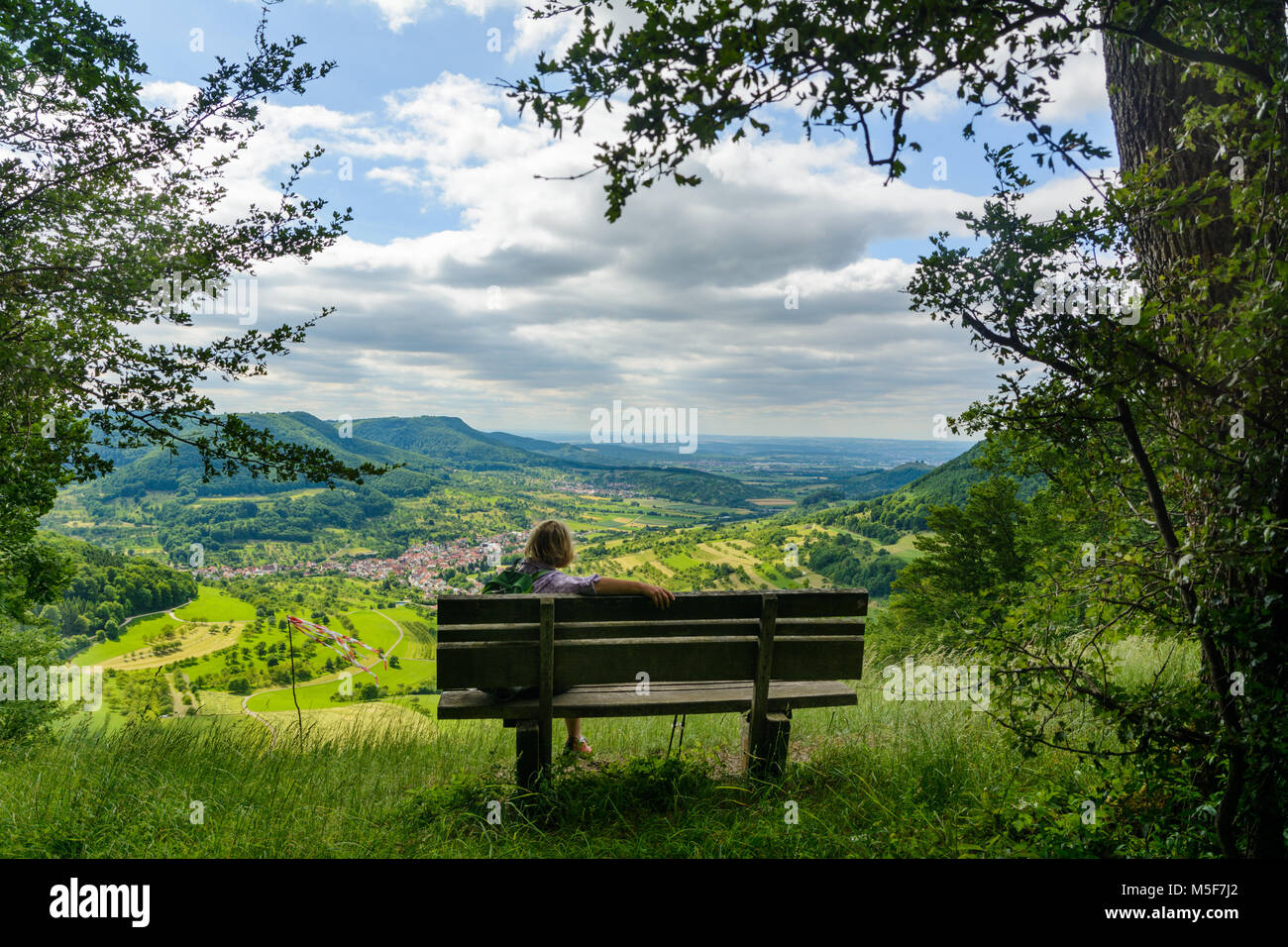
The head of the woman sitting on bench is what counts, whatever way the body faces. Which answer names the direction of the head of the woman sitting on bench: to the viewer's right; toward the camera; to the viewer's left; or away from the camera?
away from the camera

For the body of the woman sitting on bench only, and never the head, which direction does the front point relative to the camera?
away from the camera

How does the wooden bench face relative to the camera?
away from the camera
